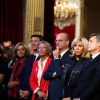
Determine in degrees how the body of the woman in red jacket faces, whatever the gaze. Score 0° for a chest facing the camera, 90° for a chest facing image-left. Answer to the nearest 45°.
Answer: approximately 45°

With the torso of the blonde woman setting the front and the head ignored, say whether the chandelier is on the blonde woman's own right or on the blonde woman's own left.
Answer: on the blonde woman's own right

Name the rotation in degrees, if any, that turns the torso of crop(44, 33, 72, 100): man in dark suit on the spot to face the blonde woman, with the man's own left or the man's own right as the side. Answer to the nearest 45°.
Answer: approximately 90° to the man's own left

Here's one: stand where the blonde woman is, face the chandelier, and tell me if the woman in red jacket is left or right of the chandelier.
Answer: left

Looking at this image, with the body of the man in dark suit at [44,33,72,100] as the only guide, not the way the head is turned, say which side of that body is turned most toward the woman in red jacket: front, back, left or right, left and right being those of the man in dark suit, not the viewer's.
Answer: right

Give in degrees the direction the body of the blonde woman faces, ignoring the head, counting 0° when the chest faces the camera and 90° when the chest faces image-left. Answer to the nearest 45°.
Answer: approximately 45°

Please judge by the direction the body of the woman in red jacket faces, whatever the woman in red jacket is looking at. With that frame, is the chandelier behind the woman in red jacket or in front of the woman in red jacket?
behind

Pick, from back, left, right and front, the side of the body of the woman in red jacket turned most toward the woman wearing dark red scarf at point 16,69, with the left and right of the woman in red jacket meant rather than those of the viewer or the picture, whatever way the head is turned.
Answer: right

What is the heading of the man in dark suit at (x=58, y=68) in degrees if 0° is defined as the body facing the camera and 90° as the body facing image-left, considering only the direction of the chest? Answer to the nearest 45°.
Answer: approximately 45°

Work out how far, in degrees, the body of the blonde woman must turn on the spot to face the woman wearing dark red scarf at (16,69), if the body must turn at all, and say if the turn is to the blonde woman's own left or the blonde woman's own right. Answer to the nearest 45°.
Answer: approximately 90° to the blonde woman's own right

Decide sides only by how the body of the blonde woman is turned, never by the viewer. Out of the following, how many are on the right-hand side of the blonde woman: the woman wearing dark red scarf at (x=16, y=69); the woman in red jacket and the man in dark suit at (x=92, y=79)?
2
